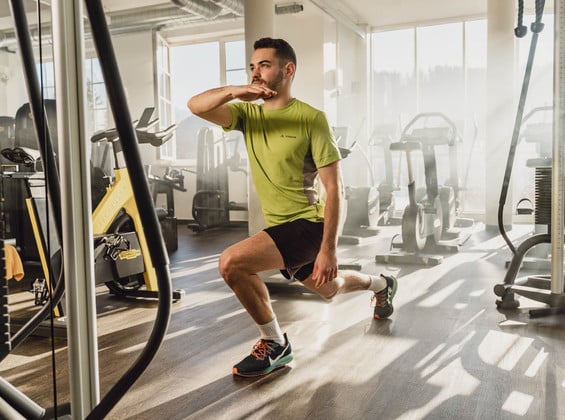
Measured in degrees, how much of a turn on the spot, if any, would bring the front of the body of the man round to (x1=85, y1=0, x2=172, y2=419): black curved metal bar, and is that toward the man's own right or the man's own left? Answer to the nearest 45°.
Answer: approximately 45° to the man's own left

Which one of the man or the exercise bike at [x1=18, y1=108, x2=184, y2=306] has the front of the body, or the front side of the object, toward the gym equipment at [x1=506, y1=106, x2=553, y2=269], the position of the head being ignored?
the exercise bike

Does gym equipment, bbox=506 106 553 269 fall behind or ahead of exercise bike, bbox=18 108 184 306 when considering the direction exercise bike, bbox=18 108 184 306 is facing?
ahead

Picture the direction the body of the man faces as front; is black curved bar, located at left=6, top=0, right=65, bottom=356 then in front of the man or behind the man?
in front

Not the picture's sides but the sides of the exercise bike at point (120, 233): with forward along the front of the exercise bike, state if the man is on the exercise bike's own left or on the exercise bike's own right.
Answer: on the exercise bike's own right

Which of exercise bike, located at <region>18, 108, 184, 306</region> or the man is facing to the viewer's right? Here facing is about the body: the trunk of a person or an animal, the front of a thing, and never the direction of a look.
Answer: the exercise bike

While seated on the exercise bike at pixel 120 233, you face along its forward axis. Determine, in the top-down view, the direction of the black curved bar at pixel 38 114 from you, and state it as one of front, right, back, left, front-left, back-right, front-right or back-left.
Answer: right

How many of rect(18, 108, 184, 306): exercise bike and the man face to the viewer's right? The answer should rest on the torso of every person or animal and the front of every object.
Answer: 1

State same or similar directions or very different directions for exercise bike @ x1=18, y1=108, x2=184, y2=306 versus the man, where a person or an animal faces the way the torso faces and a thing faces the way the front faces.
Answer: very different directions

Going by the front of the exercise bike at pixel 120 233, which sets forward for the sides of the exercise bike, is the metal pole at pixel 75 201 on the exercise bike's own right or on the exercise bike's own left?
on the exercise bike's own right

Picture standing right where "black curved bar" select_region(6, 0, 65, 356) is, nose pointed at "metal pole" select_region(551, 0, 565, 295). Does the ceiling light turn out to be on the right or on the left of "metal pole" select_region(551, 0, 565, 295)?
left

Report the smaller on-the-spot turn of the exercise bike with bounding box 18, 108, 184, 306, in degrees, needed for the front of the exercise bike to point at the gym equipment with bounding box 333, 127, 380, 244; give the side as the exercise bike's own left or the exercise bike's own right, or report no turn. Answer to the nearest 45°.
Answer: approximately 45° to the exercise bike's own left

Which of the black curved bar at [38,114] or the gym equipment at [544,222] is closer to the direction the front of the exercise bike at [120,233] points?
the gym equipment

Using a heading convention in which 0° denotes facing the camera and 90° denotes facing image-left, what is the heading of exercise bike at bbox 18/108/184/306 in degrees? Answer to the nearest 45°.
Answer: approximately 270°

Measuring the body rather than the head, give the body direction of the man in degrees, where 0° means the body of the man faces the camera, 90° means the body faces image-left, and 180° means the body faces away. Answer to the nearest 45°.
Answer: approximately 45°
